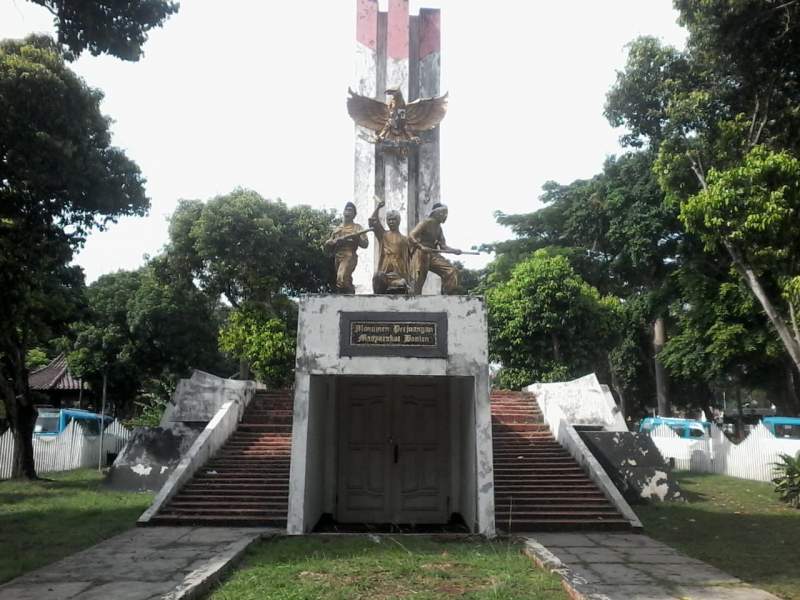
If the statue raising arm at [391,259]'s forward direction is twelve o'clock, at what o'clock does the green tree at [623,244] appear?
The green tree is roughly at 7 o'clock from the statue raising arm.

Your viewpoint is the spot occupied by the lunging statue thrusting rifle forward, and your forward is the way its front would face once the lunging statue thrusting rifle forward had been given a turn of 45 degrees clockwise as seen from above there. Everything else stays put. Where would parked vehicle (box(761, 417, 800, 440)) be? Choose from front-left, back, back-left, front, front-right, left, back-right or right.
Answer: back-left

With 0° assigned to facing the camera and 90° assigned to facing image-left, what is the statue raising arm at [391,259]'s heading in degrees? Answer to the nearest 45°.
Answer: approximately 0°

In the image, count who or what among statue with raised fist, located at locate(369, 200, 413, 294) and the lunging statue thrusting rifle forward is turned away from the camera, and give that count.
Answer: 0

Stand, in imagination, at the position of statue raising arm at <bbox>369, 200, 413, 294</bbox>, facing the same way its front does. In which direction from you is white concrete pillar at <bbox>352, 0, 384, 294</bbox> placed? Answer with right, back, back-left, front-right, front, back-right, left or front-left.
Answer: back

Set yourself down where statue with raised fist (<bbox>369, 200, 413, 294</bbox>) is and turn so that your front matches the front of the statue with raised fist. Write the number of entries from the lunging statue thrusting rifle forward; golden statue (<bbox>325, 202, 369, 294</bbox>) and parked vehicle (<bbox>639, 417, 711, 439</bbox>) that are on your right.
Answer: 1

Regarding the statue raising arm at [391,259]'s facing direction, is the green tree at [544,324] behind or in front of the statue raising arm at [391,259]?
behind

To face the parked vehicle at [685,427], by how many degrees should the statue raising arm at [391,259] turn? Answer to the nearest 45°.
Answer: approximately 135° to its left
